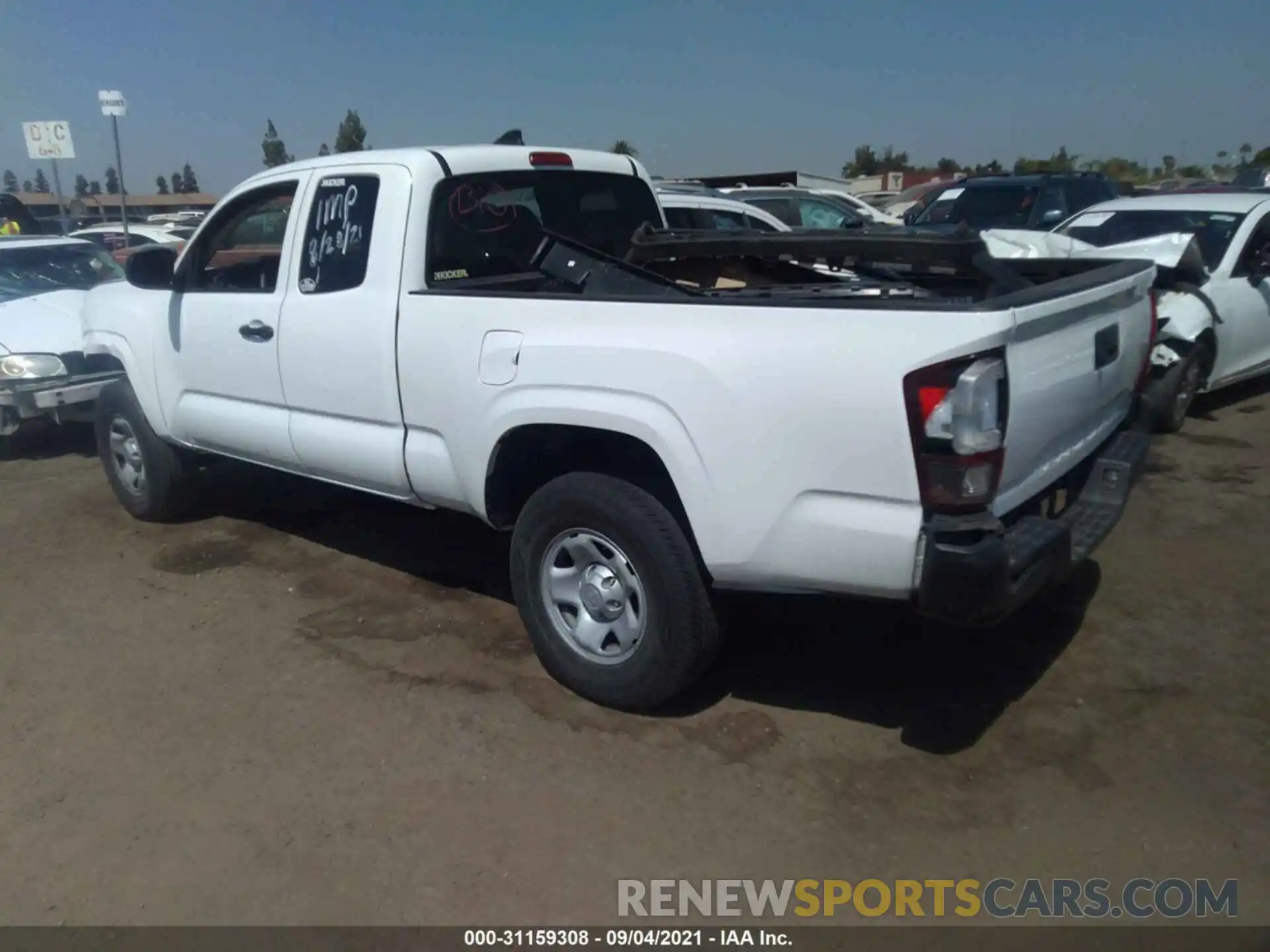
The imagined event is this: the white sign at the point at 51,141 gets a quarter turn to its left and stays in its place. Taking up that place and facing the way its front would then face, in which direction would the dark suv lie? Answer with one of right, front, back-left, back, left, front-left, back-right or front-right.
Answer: front-right

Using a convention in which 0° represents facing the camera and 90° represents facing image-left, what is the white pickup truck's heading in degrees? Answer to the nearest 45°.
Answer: approximately 135°

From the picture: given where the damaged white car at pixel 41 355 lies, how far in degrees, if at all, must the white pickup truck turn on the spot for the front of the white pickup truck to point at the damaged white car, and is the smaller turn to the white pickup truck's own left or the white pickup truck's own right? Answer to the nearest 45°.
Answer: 0° — it already faces it

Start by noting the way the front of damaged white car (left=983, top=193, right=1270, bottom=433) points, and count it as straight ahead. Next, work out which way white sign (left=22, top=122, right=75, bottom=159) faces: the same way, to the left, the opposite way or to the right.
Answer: to the left

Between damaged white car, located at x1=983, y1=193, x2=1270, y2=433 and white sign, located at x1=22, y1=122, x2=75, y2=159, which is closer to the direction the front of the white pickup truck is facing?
the white sign

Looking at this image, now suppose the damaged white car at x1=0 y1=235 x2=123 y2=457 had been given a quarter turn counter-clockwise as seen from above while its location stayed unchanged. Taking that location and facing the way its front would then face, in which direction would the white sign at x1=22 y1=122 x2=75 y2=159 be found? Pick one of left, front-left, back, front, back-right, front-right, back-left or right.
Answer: front-left

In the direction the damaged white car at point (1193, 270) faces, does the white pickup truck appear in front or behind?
in front

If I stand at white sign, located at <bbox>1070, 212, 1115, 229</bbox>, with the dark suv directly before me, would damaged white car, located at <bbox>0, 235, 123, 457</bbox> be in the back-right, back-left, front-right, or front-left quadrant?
back-left

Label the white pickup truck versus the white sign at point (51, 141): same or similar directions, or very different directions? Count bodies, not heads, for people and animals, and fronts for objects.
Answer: very different directions

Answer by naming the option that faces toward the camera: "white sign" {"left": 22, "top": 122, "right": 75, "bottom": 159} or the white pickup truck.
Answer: the white sign

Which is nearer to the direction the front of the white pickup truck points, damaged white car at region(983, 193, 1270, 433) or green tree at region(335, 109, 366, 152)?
the green tree

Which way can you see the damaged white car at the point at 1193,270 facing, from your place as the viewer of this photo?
facing the viewer and to the left of the viewer

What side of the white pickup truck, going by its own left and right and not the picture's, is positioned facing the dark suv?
right

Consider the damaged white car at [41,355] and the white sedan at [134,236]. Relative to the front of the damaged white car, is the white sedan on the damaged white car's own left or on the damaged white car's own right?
on the damaged white car's own left

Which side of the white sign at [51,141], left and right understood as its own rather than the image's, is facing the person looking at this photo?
front

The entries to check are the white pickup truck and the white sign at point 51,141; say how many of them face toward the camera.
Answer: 1

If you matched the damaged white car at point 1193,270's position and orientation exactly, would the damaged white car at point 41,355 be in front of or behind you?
in front
